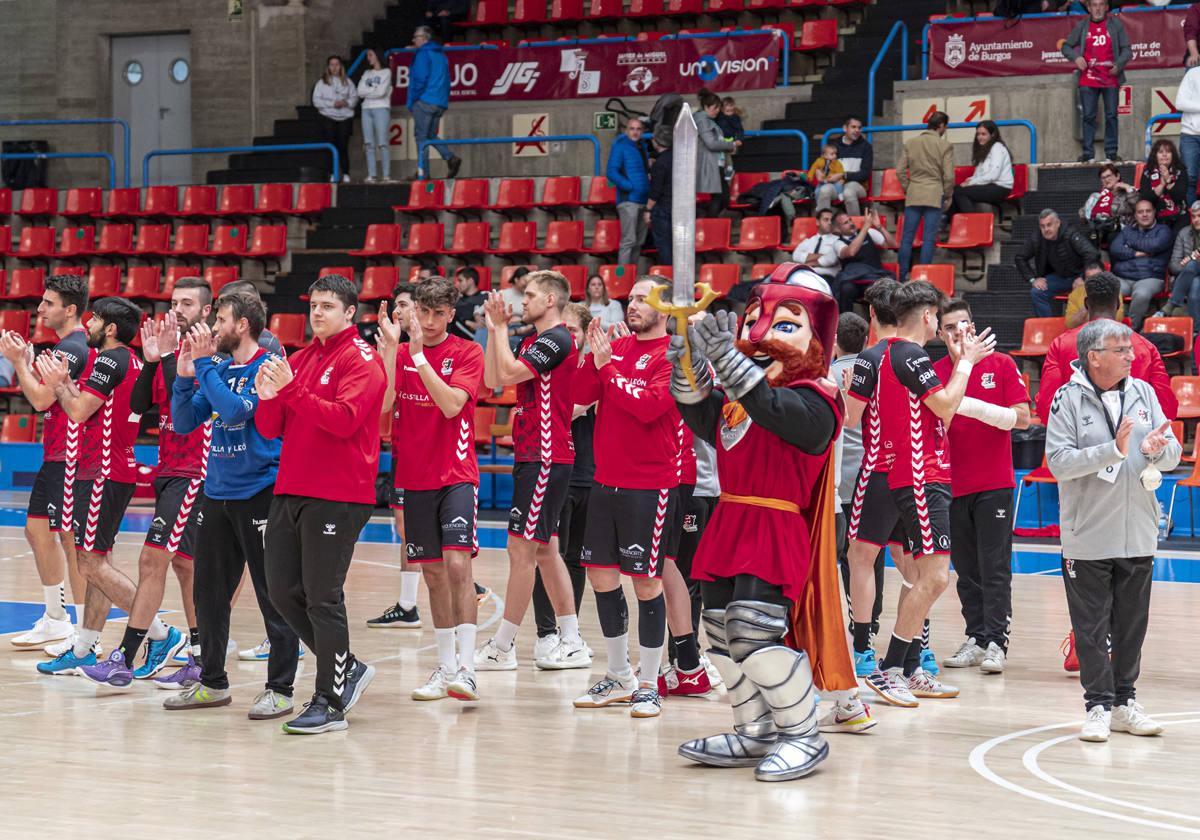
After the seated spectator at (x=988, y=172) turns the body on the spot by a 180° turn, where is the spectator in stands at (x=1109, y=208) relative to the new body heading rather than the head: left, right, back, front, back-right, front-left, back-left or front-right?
front-right

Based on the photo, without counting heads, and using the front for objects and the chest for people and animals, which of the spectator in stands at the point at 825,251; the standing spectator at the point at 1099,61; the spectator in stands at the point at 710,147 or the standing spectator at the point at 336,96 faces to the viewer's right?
the spectator in stands at the point at 710,147

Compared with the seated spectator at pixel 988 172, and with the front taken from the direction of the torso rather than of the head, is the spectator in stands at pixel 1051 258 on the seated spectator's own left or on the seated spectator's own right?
on the seated spectator's own left

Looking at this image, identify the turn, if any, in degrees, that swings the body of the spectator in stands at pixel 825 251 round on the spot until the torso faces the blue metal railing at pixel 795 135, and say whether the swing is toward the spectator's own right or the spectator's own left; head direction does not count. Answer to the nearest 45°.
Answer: approximately 180°

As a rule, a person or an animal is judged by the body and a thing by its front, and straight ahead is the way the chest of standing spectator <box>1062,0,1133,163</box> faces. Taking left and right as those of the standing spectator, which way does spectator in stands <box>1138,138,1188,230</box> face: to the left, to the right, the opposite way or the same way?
the same way

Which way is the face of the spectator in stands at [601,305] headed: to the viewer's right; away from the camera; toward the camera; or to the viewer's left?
toward the camera

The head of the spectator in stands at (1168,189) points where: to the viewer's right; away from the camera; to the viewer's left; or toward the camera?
toward the camera

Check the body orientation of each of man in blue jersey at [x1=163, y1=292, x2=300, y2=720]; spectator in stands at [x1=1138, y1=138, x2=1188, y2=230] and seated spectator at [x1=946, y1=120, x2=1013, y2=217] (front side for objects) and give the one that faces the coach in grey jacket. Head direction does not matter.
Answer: the spectator in stands

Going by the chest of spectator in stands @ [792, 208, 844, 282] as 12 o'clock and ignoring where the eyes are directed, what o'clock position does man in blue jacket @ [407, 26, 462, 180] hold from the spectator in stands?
The man in blue jacket is roughly at 4 o'clock from the spectator in stands.

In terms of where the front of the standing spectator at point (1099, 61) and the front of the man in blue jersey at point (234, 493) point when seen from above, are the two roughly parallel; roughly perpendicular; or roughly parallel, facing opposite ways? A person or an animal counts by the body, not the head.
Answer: roughly parallel

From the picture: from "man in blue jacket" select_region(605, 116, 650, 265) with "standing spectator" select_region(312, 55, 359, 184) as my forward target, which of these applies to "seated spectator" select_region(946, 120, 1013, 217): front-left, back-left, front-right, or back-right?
back-right

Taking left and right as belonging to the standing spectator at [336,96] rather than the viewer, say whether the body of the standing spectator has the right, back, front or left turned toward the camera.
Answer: front

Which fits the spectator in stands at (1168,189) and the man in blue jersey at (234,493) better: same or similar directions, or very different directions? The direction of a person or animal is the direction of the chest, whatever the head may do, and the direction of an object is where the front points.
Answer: same or similar directions

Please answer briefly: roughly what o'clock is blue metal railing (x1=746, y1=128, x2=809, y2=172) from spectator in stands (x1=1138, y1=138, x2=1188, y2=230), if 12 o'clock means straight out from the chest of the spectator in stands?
The blue metal railing is roughly at 4 o'clock from the spectator in stands.

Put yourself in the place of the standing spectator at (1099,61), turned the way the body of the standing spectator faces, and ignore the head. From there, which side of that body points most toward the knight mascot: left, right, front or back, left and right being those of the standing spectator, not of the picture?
front

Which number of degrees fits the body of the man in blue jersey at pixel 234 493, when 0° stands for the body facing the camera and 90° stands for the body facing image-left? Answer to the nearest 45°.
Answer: approximately 45°

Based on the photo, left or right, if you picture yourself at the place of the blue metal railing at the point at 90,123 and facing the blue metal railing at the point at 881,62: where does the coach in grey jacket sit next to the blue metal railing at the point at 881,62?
right

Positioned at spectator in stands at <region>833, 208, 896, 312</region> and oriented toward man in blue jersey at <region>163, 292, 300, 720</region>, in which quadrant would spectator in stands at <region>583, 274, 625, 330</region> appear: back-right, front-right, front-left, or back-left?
front-right

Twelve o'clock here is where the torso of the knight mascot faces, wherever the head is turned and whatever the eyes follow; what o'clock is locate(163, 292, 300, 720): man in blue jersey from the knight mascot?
The man in blue jersey is roughly at 2 o'clock from the knight mascot.
